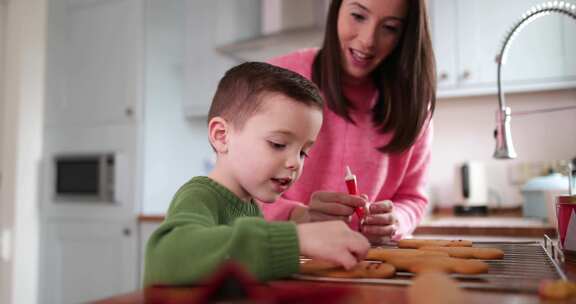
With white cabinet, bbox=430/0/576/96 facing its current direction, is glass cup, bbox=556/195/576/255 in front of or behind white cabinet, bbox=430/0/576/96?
in front

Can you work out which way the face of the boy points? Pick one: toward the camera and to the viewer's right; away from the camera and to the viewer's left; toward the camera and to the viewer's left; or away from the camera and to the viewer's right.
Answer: toward the camera and to the viewer's right

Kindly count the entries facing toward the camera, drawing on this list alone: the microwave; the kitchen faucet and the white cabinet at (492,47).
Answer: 2

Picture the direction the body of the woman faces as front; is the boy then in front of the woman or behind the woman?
in front

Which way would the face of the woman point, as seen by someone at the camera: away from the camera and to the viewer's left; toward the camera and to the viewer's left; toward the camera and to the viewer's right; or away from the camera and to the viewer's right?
toward the camera and to the viewer's left

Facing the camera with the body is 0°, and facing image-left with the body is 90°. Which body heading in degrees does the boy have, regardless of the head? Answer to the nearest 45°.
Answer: approximately 315°

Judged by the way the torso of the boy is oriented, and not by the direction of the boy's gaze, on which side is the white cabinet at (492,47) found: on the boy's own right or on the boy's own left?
on the boy's own left

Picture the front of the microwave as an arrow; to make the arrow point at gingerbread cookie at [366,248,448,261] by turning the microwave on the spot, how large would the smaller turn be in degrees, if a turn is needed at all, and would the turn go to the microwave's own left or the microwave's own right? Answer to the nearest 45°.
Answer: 0° — it already faces it

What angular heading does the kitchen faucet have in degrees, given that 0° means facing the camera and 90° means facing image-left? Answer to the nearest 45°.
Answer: approximately 90°

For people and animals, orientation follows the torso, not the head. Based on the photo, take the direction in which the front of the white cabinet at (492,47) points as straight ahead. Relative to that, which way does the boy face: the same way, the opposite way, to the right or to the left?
to the left
